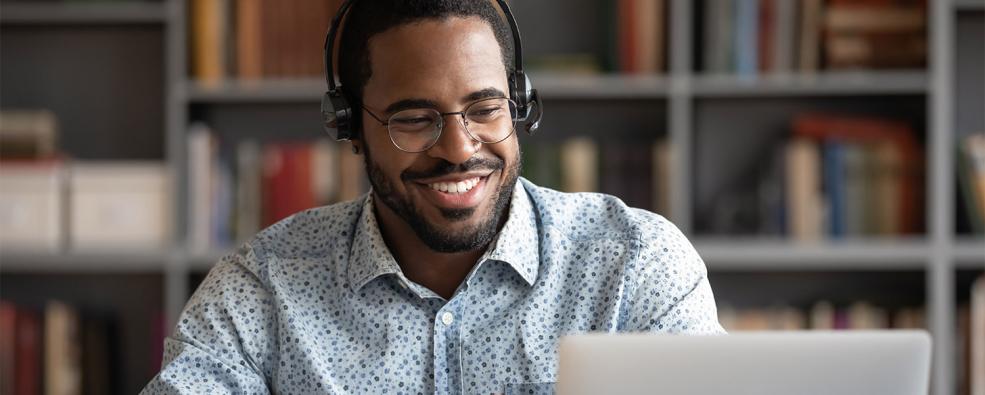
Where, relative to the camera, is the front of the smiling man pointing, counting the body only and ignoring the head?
toward the camera

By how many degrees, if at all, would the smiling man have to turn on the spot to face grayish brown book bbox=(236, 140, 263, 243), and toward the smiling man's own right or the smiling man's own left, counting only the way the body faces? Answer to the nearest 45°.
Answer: approximately 180°

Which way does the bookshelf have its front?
toward the camera

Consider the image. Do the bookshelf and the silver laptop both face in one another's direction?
yes

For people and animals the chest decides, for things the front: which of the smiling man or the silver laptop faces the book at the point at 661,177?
the silver laptop

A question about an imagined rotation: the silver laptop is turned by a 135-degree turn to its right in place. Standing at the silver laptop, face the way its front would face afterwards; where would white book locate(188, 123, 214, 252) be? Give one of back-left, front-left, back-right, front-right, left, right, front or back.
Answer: back

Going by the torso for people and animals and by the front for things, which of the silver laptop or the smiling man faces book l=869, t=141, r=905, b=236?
the silver laptop

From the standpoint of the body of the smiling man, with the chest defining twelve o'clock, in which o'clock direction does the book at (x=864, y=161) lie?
The book is roughly at 7 o'clock from the smiling man.

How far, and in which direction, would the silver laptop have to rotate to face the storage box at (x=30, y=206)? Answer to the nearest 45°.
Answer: approximately 45° to its left

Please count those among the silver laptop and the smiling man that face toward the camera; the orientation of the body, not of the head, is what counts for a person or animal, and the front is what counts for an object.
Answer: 1

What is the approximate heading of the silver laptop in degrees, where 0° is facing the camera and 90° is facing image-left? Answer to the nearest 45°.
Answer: approximately 180°

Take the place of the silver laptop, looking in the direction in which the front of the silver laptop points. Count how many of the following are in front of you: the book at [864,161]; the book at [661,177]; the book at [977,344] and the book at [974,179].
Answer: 4

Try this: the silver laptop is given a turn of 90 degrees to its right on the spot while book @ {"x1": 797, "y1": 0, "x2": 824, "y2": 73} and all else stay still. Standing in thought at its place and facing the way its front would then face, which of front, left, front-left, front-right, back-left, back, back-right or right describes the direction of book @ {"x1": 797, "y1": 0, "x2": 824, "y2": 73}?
left

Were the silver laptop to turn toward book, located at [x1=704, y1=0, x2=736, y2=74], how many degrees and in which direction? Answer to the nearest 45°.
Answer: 0° — it already faces it

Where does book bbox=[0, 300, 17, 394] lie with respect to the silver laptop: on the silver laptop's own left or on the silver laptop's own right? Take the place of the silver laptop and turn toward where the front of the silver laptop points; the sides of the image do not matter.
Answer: on the silver laptop's own left

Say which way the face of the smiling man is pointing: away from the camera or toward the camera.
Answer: toward the camera

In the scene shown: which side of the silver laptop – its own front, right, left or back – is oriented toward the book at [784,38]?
front

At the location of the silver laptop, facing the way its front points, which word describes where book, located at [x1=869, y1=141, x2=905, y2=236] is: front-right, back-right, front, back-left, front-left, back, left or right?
front

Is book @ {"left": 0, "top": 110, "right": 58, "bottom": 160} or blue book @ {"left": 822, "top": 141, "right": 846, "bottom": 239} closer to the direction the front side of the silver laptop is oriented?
the blue book

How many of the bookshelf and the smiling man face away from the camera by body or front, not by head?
0

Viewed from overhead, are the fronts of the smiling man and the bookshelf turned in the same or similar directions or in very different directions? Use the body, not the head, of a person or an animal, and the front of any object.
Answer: same or similar directions
